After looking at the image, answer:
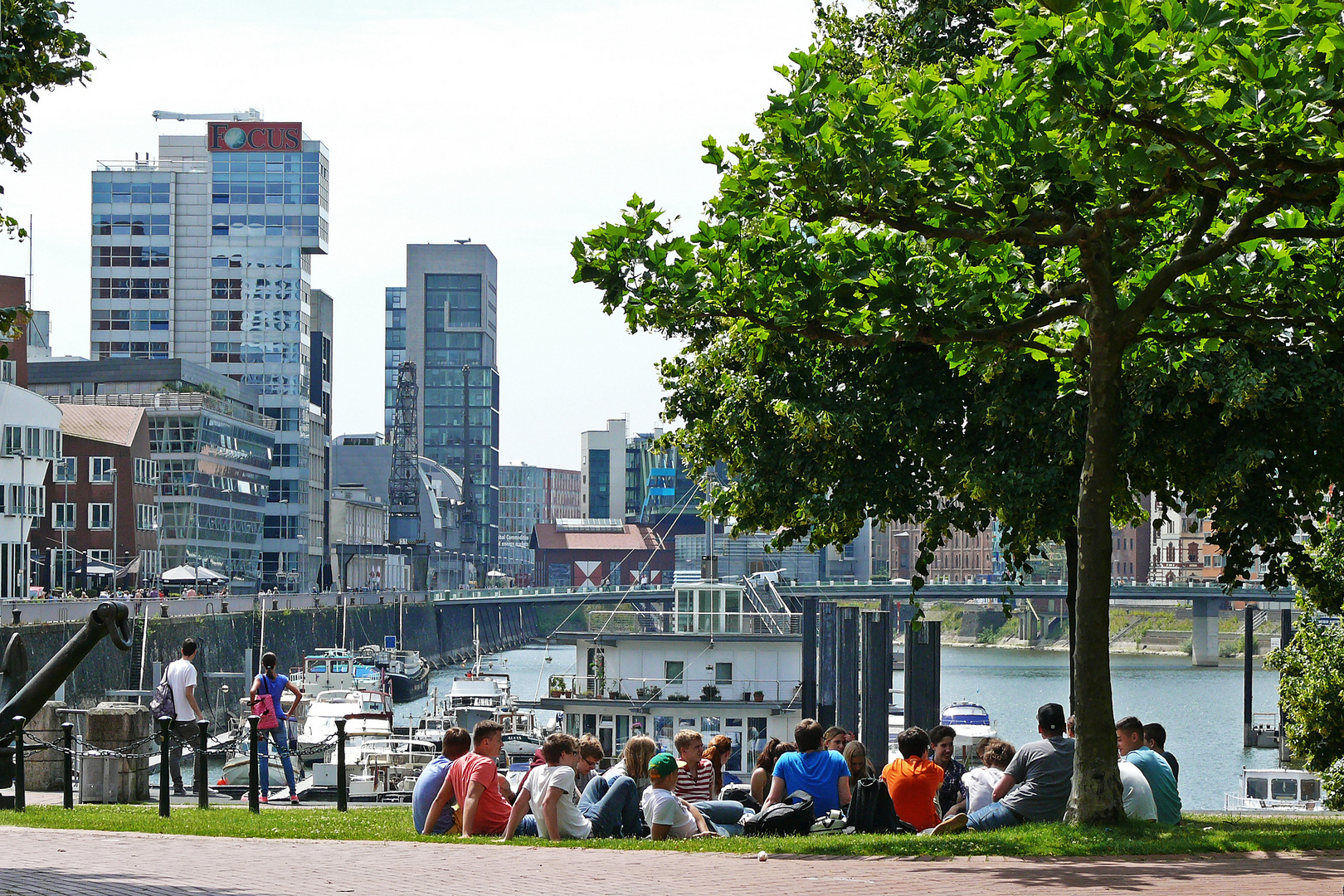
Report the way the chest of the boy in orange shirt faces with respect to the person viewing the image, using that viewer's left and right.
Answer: facing away from the viewer

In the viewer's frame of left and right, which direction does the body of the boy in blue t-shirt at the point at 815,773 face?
facing away from the viewer

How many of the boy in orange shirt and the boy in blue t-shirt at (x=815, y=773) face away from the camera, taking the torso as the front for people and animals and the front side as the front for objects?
2

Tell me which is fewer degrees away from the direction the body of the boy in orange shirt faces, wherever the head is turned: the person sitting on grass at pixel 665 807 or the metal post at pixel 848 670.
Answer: the metal post

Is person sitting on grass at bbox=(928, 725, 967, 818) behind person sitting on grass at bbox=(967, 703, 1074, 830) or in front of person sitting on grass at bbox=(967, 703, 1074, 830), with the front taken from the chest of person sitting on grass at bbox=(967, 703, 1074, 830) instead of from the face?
in front

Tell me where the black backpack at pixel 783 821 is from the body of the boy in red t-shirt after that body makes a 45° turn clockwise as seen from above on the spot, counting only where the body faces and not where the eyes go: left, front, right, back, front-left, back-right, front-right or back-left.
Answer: front

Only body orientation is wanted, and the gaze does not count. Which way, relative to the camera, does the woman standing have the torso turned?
away from the camera

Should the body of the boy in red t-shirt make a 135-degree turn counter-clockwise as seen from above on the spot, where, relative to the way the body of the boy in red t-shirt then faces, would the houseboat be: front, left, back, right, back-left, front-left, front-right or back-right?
right

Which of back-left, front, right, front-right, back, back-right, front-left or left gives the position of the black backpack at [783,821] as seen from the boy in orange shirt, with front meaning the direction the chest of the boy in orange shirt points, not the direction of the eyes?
back-left

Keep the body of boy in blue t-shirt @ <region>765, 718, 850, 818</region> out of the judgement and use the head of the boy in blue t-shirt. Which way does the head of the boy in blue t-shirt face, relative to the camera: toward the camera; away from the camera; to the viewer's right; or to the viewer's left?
away from the camera

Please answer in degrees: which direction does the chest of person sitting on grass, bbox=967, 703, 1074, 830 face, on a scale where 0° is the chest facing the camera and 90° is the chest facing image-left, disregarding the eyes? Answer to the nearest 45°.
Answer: approximately 135°

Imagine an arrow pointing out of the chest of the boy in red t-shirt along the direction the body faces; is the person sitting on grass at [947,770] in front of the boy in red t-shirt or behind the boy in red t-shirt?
in front
